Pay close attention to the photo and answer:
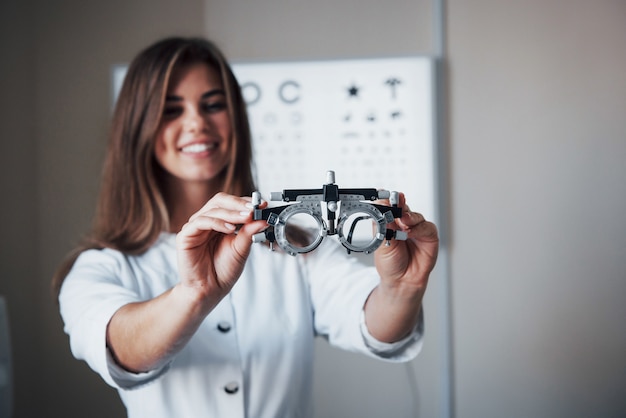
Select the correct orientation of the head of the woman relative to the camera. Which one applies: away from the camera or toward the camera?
toward the camera

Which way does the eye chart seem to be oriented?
toward the camera
